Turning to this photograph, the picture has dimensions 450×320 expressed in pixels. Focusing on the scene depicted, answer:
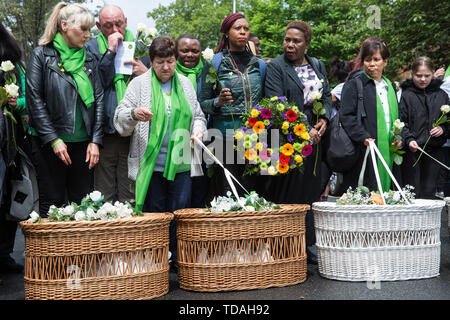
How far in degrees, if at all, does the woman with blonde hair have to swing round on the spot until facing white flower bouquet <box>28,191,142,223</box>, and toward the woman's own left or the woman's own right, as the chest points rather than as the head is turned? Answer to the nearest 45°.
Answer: approximately 45° to the woman's own right

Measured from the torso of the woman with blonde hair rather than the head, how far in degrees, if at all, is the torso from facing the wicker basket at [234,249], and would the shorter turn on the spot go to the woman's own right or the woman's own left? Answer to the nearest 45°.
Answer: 0° — they already face it

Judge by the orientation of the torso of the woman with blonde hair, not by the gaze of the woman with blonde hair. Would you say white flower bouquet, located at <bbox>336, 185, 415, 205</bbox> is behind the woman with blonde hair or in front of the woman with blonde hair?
in front

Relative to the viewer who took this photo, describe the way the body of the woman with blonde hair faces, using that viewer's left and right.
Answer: facing the viewer and to the right of the viewer

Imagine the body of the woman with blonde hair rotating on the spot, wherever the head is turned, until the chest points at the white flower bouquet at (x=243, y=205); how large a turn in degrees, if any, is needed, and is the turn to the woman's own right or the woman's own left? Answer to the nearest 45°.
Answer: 0° — they already face it

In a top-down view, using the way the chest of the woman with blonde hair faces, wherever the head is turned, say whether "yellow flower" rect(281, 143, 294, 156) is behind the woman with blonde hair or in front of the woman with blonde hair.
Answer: in front

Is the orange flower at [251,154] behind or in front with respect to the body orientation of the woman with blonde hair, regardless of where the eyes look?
in front

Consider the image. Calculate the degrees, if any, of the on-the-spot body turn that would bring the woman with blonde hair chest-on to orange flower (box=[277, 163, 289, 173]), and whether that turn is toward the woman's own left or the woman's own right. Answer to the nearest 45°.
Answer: approximately 45° to the woman's own left
